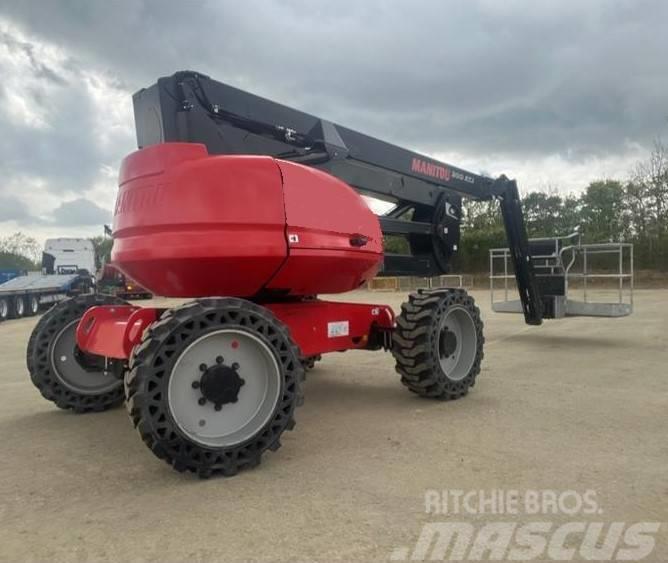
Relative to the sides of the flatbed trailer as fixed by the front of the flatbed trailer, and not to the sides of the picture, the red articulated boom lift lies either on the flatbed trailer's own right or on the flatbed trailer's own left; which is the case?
on the flatbed trailer's own right

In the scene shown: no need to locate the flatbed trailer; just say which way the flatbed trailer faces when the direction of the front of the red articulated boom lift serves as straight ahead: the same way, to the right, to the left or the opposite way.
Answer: the same way

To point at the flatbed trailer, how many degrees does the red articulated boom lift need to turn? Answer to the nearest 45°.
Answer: approximately 90° to its left

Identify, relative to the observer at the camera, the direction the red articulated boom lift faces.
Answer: facing away from the viewer and to the right of the viewer

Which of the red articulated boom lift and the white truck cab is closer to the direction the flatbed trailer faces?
the white truck cab

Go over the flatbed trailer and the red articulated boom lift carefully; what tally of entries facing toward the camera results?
0

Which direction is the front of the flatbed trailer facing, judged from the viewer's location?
facing away from the viewer and to the right of the viewer

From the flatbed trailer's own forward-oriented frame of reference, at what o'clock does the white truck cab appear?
The white truck cab is roughly at 11 o'clock from the flatbed trailer.
